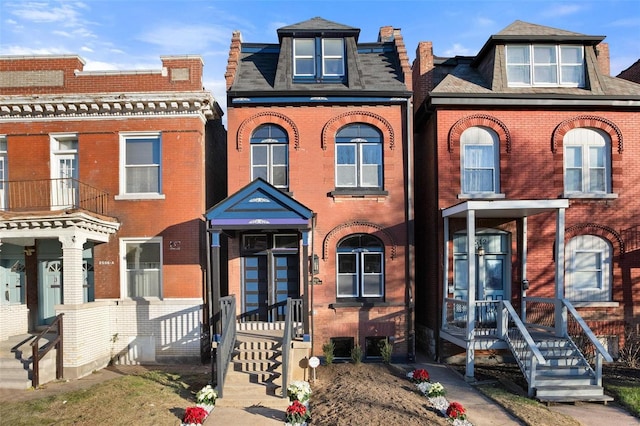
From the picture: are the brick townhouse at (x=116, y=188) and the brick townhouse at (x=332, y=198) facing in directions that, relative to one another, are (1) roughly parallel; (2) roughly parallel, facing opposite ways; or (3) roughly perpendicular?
roughly parallel

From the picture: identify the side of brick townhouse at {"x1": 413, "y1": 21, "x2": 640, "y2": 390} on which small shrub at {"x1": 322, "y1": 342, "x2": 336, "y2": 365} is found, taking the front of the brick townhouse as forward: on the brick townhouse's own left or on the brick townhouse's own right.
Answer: on the brick townhouse's own right

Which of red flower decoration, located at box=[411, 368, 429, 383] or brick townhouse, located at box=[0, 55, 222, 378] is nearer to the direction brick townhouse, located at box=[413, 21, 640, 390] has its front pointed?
the red flower decoration

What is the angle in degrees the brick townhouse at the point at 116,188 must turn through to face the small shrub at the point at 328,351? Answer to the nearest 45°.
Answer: approximately 45° to its left

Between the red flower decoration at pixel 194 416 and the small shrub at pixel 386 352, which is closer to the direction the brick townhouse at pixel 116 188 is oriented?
the red flower decoration

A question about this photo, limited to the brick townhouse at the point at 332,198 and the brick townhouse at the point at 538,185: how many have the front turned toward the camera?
2

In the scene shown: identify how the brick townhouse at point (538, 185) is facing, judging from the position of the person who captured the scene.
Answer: facing the viewer
